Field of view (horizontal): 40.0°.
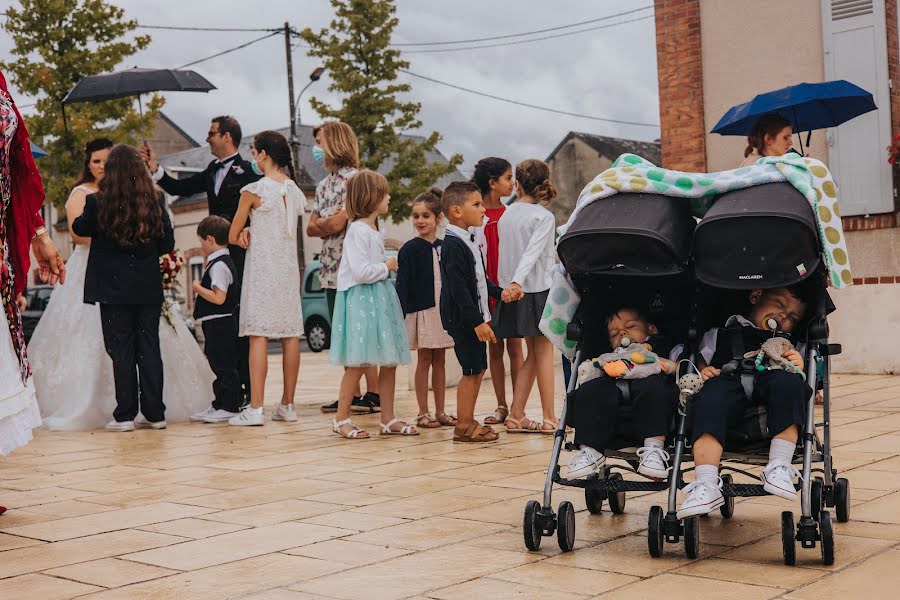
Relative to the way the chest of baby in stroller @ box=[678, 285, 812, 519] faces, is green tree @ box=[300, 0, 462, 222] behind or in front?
behind

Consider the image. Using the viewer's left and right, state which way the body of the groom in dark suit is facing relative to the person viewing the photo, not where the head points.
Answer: facing the viewer and to the left of the viewer

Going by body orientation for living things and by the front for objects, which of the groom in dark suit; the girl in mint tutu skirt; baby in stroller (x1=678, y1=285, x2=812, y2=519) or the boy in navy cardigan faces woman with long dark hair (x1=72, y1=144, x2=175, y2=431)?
the groom in dark suit

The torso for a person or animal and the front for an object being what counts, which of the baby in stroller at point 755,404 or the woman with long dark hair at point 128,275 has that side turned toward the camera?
the baby in stroller

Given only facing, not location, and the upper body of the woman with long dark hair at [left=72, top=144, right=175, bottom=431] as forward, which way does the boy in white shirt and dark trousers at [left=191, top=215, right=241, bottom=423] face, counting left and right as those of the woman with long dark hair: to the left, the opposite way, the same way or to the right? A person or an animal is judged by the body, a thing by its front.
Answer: to the left

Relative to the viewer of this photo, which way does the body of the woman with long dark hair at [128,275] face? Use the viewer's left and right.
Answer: facing away from the viewer

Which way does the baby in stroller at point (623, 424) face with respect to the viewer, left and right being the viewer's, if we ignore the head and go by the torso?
facing the viewer

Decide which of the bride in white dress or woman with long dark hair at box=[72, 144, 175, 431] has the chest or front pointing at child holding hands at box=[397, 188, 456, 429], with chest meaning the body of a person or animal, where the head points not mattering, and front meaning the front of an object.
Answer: the bride in white dress

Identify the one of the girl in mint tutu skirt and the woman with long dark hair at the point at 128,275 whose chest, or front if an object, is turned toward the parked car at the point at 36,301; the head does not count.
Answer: the woman with long dark hair

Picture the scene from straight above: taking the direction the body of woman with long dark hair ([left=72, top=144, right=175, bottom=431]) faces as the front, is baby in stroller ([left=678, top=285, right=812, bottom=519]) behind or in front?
behind

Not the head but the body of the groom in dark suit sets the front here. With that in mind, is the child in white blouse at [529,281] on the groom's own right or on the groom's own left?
on the groom's own left

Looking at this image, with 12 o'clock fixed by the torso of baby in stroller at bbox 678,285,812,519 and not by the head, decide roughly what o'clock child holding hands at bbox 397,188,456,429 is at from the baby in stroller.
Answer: The child holding hands is roughly at 5 o'clock from the baby in stroller.

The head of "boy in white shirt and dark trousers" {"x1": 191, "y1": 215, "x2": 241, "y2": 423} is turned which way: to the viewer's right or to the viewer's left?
to the viewer's left

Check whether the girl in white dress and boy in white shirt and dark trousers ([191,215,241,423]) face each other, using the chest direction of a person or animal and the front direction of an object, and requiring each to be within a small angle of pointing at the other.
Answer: no

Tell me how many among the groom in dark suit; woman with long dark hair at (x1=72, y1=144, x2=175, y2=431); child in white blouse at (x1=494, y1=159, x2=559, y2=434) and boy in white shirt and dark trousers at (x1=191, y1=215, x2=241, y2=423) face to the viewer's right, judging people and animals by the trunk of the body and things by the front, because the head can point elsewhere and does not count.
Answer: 0
